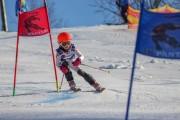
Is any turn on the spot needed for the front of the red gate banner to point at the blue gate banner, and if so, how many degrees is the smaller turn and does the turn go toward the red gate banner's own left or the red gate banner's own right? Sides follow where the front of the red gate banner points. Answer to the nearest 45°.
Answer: approximately 45° to the red gate banner's own left

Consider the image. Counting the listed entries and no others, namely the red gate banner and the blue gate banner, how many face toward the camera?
2

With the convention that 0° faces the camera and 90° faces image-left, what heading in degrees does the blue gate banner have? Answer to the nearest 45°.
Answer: approximately 0°
